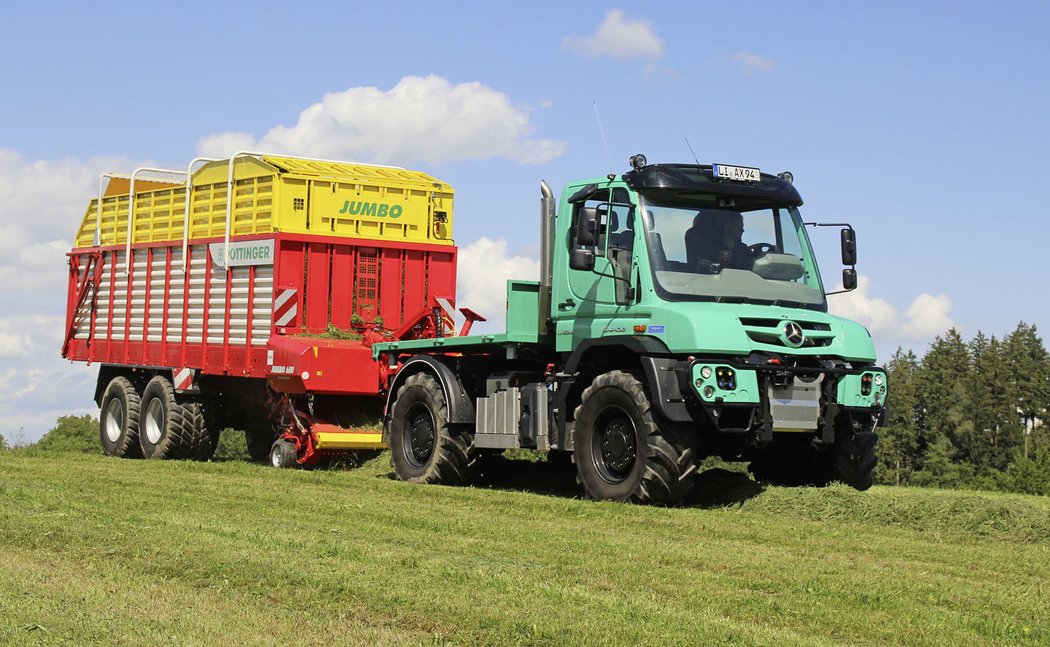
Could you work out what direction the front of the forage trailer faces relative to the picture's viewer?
facing the viewer and to the right of the viewer
